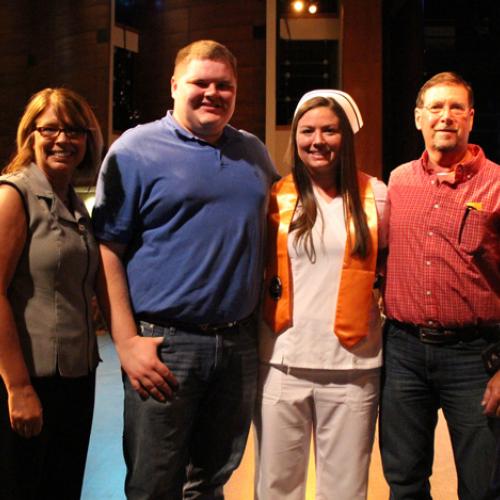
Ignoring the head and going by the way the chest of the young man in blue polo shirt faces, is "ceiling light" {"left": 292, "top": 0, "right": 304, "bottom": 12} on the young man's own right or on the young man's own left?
on the young man's own left

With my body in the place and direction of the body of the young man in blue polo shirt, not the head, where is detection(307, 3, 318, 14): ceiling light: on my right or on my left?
on my left

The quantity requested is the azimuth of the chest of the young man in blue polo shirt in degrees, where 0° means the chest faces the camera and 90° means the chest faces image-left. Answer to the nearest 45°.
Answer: approximately 315°
